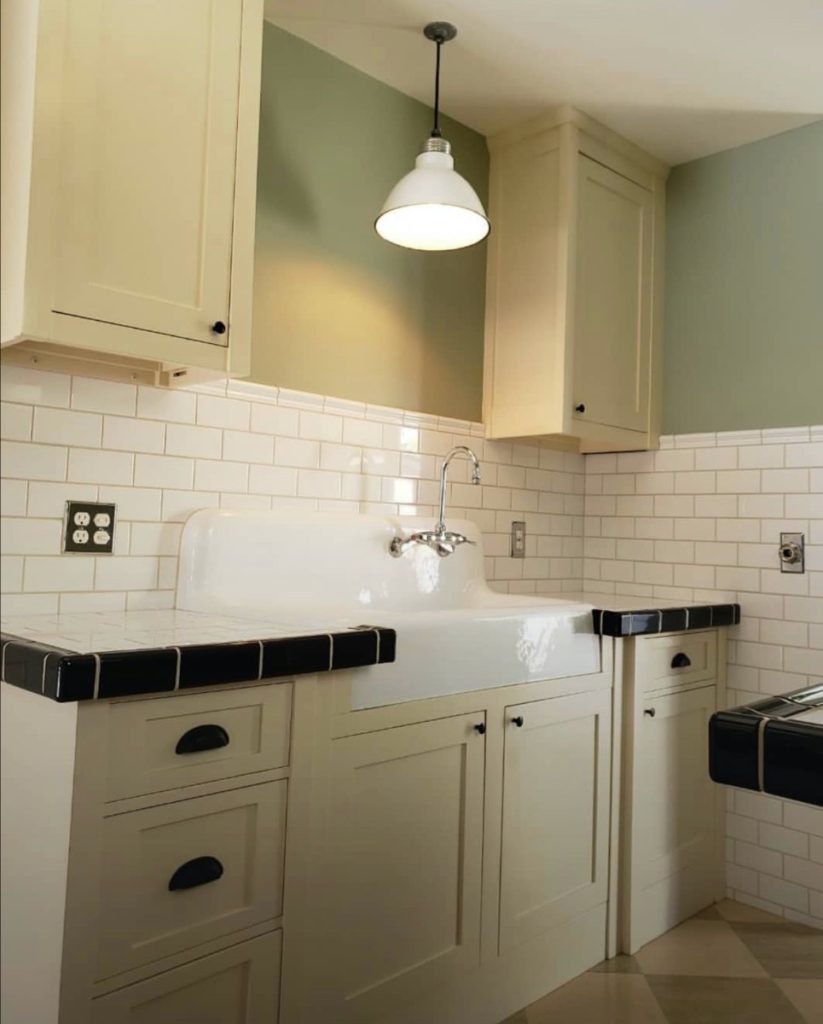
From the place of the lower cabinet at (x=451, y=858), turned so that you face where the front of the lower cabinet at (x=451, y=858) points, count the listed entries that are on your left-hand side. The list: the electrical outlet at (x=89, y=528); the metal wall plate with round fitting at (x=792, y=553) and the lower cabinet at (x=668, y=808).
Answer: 2

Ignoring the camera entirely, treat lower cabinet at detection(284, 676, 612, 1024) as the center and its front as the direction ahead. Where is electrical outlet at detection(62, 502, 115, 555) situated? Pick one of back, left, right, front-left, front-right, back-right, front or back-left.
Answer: back-right

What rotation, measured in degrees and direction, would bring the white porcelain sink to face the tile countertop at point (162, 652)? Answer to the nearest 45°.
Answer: approximately 90° to its right

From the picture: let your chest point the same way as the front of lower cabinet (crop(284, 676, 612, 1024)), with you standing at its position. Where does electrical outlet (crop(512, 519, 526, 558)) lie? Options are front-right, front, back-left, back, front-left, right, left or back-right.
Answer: back-left

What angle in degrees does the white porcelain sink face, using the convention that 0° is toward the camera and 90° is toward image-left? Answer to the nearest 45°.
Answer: approximately 315°

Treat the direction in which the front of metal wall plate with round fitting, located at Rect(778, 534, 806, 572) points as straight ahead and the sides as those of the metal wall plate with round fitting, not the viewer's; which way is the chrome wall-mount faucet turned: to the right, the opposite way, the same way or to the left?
to the left

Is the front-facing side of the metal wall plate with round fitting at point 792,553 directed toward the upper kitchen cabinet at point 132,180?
yes

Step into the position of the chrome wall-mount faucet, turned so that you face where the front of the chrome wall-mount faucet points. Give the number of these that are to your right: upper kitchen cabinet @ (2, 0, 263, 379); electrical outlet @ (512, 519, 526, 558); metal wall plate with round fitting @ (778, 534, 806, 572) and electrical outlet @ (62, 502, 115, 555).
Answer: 2

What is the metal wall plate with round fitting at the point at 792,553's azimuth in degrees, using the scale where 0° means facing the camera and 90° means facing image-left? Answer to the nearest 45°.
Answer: approximately 45°

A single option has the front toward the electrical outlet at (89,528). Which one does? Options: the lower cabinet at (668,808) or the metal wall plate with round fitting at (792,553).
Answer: the metal wall plate with round fitting
